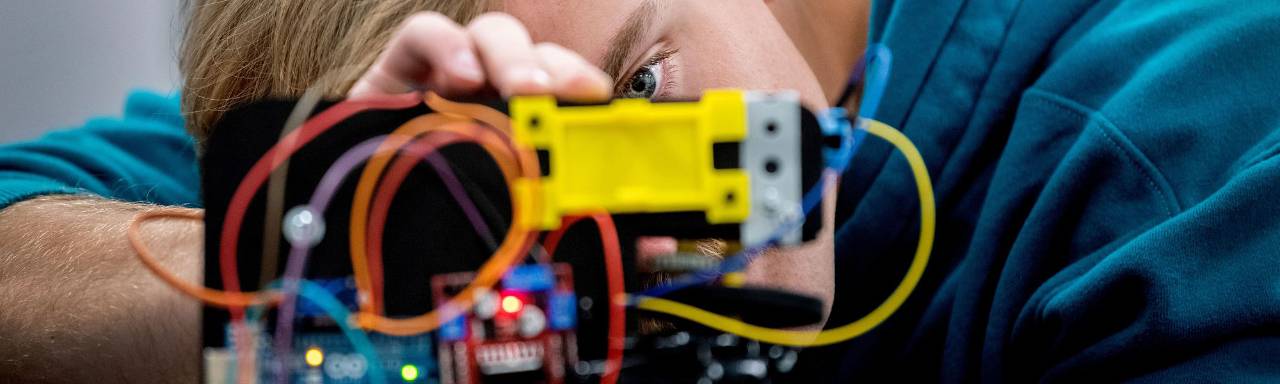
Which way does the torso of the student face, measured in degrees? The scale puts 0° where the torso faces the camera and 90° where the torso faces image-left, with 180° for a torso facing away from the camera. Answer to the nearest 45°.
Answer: approximately 0°
